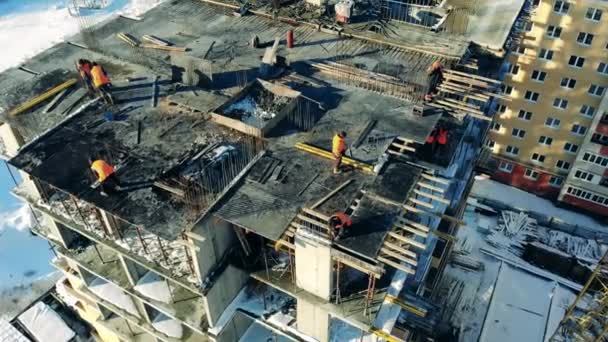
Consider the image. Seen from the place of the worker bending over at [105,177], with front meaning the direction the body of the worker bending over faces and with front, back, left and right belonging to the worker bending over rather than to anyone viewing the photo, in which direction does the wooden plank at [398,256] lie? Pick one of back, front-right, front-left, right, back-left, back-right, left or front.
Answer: back-left

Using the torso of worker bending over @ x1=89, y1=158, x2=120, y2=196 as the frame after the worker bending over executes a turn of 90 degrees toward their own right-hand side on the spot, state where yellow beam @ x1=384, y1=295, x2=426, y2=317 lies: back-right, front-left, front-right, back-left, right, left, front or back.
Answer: back-right

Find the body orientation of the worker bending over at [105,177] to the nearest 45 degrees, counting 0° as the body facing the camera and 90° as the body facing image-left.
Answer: approximately 90°

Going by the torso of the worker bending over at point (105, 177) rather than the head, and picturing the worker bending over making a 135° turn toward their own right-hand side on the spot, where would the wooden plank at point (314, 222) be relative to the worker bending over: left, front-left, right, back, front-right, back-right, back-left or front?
right

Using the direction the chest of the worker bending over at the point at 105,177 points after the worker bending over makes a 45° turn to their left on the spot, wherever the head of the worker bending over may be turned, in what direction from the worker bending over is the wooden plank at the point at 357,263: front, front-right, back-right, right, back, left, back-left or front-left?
left

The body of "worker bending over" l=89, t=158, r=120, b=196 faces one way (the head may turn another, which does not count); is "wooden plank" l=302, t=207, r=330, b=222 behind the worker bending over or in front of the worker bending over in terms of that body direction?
behind

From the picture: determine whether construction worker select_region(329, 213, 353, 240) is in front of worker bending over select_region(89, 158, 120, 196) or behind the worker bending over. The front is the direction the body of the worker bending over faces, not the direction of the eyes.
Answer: behind

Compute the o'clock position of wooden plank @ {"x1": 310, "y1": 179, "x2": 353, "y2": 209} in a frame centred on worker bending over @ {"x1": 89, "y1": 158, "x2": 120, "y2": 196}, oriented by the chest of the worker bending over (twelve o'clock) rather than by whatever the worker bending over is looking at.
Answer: The wooden plank is roughly at 7 o'clock from the worker bending over.
